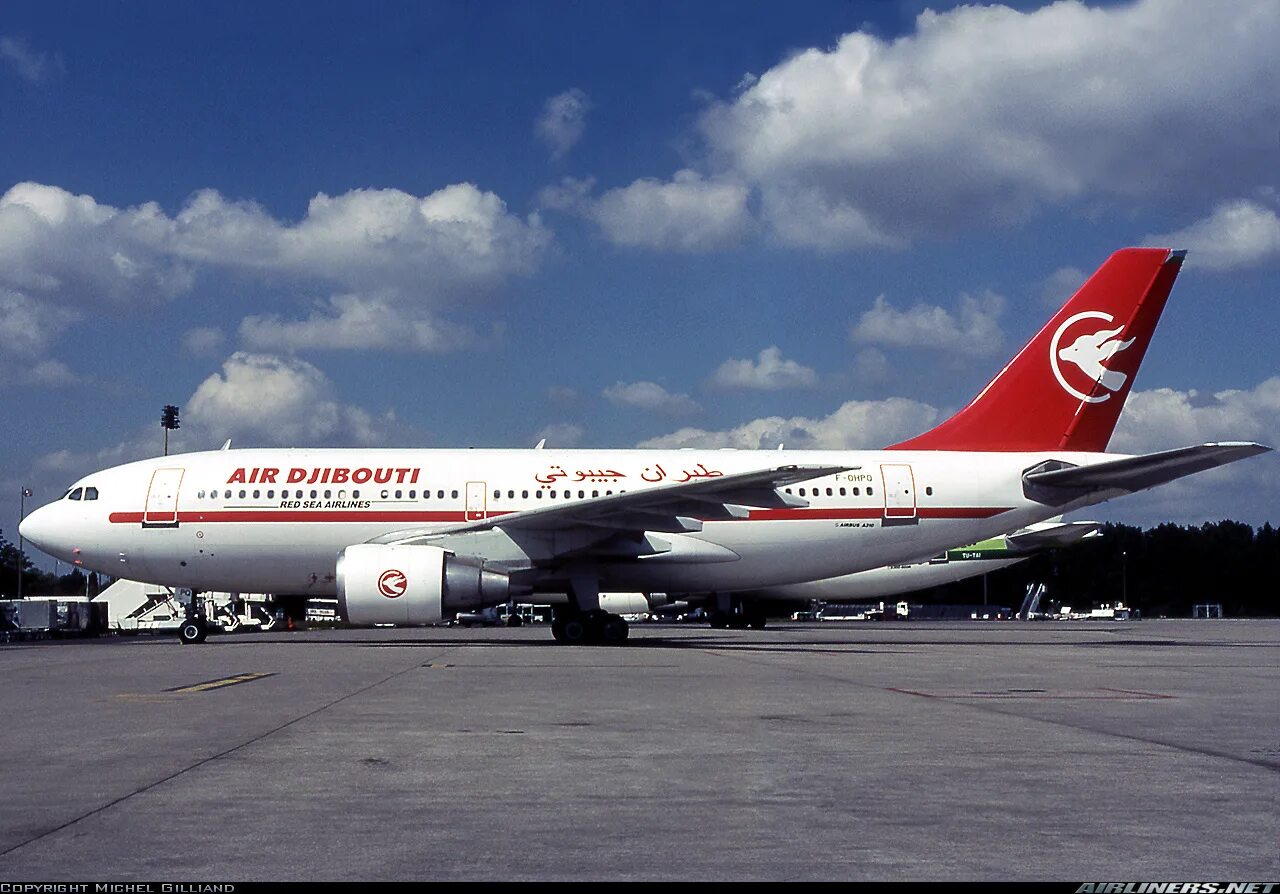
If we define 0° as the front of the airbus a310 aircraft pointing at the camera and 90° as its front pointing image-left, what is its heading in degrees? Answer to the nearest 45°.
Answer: approximately 90°
